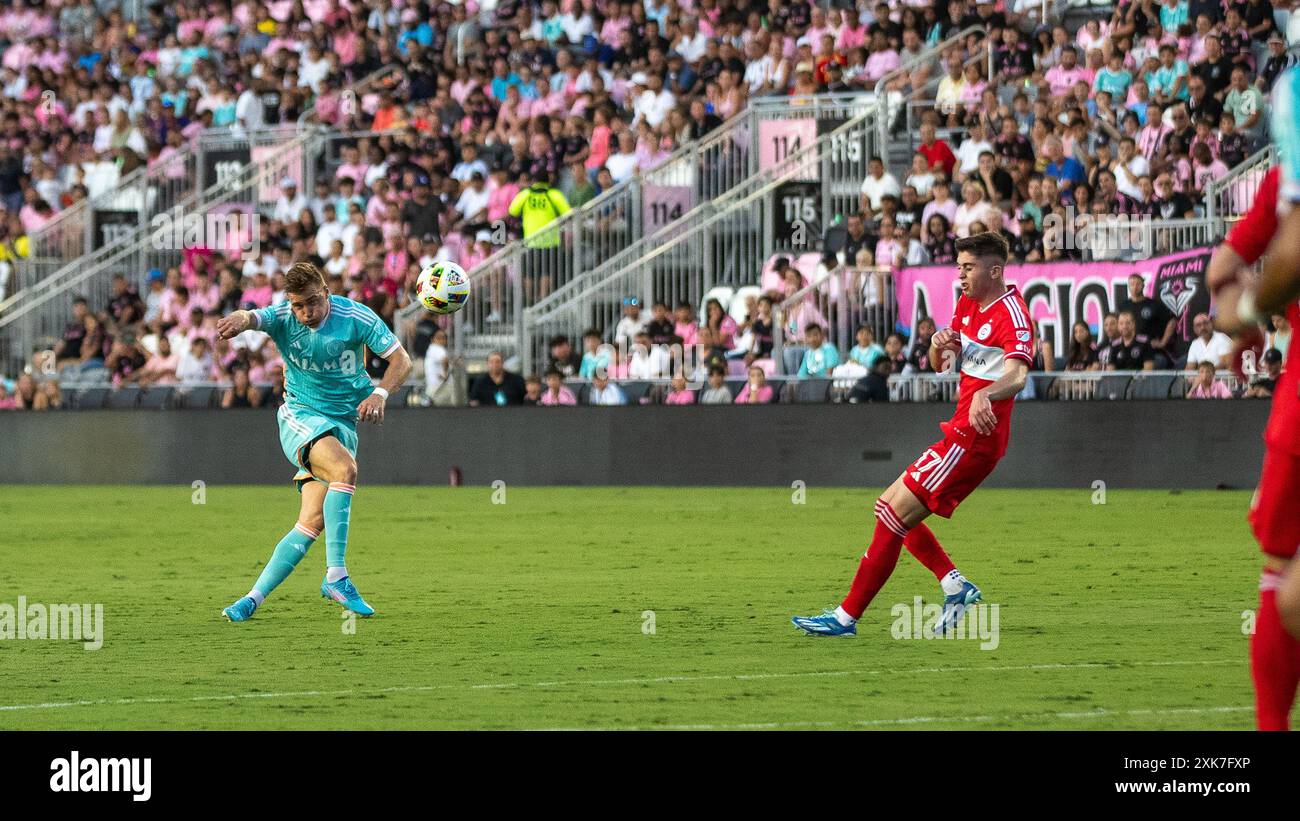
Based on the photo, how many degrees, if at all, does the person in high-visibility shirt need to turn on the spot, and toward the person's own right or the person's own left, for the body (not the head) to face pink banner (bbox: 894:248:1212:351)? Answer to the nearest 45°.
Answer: approximately 135° to the person's own right

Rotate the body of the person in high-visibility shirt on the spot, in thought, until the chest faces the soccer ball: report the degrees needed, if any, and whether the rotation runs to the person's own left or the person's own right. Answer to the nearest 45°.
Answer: approximately 180°

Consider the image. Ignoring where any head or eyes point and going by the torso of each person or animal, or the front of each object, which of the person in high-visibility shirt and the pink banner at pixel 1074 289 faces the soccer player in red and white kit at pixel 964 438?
the pink banner

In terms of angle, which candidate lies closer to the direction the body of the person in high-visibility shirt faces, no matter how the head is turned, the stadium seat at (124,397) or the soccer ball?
the stadium seat

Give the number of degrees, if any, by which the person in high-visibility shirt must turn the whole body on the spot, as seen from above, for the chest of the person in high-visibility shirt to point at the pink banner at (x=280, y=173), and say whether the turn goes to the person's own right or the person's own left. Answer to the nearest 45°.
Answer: approximately 45° to the person's own left

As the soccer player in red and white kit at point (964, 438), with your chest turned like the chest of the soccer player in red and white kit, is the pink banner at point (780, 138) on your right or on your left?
on your right

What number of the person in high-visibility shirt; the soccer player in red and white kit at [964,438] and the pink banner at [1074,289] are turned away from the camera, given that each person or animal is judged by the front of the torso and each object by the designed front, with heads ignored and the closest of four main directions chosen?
1

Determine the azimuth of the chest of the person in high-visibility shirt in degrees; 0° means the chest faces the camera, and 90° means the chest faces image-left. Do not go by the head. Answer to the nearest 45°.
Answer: approximately 180°

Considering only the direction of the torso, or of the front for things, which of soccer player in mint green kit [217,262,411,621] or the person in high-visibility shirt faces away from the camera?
the person in high-visibility shirt

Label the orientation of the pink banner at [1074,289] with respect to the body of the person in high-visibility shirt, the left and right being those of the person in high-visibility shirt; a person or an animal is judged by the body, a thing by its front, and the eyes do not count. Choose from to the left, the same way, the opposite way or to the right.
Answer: the opposite way

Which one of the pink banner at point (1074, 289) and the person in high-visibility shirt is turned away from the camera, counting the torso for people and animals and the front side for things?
the person in high-visibility shirt
